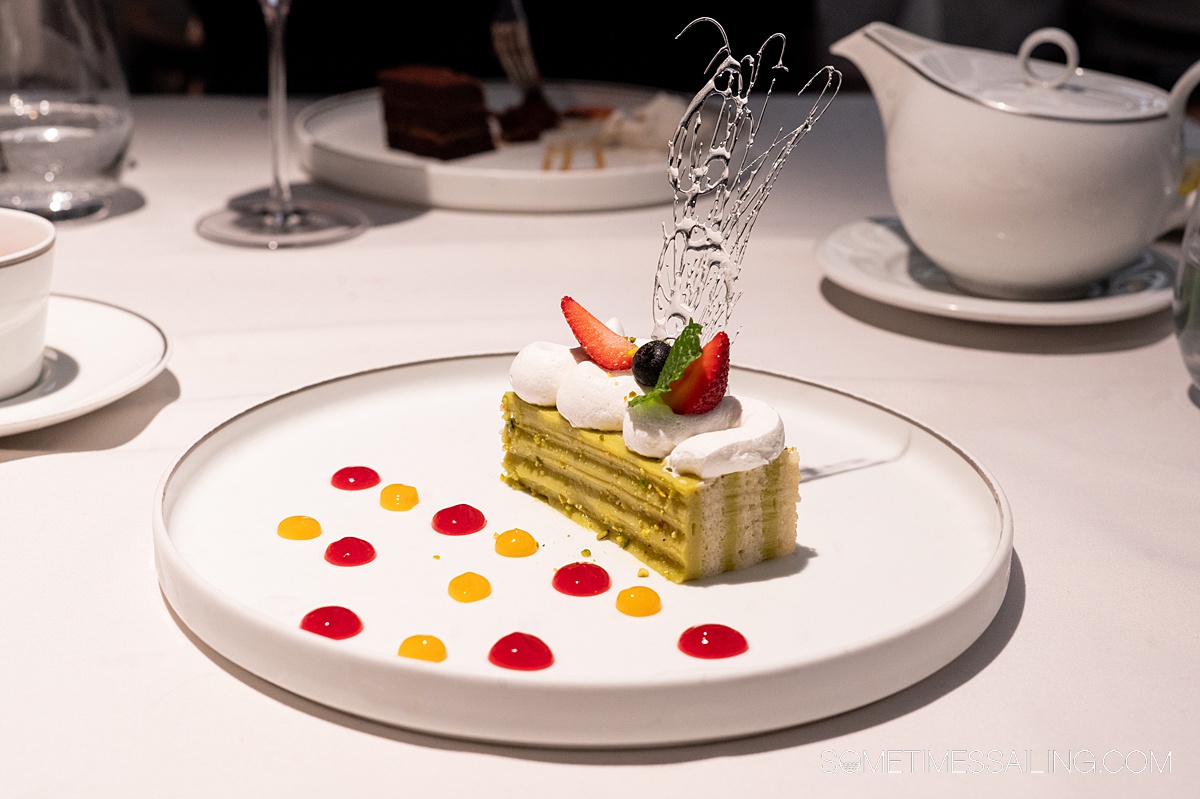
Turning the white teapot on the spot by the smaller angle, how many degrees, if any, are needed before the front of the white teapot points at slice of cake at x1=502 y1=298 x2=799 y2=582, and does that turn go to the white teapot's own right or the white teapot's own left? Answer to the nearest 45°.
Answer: approximately 90° to the white teapot's own left

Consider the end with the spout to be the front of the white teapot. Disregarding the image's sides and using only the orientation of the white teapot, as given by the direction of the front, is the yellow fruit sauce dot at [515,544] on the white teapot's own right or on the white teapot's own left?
on the white teapot's own left

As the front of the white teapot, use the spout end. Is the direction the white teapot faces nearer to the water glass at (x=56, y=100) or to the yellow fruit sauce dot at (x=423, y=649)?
the water glass

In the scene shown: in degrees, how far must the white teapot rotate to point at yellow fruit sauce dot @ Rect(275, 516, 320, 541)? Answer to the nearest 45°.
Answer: approximately 45° to its left

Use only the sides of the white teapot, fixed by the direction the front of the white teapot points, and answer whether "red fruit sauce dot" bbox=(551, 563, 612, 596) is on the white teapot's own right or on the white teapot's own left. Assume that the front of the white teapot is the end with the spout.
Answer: on the white teapot's own left

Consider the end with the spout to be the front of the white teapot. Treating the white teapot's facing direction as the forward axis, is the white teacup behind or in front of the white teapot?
in front

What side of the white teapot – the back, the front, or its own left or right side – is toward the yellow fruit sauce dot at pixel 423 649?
left

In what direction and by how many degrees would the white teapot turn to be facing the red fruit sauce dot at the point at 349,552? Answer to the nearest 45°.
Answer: approximately 45° to its left

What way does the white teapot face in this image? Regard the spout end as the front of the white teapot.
to the viewer's left

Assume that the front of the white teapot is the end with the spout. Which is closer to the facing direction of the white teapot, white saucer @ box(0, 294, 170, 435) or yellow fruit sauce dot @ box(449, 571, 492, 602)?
the white saucer

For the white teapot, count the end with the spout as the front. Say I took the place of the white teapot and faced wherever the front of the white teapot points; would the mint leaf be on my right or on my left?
on my left

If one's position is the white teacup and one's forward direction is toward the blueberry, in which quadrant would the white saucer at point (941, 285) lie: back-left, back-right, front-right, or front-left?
front-left

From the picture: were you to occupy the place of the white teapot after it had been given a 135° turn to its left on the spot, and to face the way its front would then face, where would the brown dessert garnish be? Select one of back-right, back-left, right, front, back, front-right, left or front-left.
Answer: back
